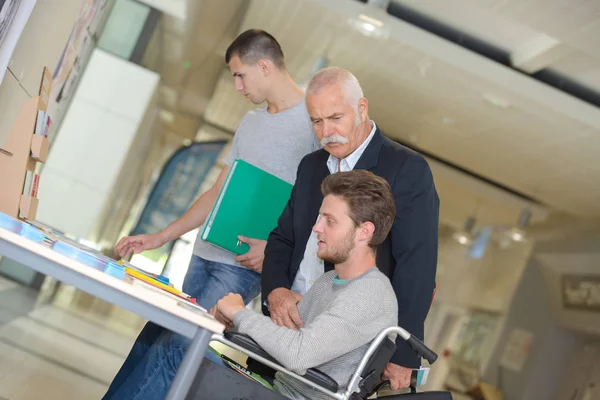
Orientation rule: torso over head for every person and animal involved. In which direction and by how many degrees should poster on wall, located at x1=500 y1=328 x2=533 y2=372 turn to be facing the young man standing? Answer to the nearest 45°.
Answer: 0° — it already faces them

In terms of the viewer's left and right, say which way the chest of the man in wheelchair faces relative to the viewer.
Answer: facing to the left of the viewer

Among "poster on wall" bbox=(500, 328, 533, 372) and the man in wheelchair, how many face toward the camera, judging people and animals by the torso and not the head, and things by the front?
1

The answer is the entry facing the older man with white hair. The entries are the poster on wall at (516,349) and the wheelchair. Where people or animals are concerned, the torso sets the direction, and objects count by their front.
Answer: the poster on wall

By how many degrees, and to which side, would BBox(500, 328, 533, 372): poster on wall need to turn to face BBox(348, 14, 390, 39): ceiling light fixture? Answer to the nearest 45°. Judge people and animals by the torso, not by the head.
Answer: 0° — it already faces it

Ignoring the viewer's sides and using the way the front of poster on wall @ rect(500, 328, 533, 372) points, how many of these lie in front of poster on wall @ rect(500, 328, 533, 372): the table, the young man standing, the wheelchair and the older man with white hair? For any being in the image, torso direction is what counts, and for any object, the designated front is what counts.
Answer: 4

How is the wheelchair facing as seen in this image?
to the viewer's left
